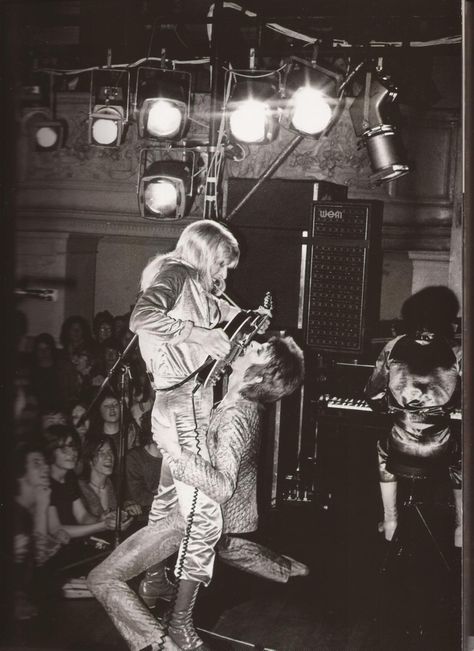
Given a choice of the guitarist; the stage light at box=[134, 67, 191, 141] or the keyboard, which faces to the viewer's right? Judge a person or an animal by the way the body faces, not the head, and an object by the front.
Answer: the guitarist

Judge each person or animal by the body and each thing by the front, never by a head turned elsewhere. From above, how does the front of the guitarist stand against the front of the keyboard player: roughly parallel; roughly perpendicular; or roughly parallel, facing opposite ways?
roughly perpendicular

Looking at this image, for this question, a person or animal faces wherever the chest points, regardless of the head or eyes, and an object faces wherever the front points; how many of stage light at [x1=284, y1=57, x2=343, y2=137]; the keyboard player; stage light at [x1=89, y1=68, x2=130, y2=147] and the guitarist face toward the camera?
2

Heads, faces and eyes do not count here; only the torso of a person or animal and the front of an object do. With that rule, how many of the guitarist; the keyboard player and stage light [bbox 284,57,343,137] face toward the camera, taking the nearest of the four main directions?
1

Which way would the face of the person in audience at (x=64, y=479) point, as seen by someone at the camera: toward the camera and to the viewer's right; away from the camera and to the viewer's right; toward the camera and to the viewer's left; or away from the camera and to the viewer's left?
toward the camera and to the viewer's right

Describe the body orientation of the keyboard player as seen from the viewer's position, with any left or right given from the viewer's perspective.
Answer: facing away from the viewer

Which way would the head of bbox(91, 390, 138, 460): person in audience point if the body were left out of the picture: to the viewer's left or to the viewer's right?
to the viewer's right

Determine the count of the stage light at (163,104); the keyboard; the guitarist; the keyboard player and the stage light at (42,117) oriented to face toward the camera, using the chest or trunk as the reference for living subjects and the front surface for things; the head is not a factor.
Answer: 3

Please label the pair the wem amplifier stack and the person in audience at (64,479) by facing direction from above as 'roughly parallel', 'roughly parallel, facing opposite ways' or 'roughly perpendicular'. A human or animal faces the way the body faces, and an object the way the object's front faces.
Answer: roughly perpendicular

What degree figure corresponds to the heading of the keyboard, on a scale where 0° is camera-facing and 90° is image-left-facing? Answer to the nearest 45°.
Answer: approximately 0°

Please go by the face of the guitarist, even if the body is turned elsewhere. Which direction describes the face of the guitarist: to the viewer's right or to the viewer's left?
to the viewer's right

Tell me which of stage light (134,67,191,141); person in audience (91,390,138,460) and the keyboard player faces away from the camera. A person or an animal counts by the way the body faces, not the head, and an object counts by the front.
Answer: the keyboard player

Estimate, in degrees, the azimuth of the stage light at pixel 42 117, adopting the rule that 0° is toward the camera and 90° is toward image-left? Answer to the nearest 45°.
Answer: approximately 0°

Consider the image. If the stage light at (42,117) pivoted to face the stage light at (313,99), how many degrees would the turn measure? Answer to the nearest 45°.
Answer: approximately 45° to its left

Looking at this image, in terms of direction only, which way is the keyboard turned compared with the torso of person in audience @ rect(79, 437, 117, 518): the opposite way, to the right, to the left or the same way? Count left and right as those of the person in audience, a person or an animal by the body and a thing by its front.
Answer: to the right
